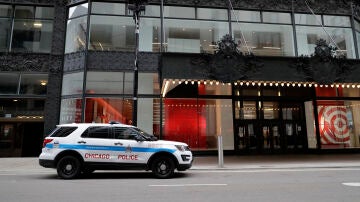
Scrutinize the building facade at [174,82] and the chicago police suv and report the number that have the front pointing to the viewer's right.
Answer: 1

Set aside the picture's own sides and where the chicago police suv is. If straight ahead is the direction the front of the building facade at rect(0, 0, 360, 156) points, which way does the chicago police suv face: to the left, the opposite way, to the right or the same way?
to the left

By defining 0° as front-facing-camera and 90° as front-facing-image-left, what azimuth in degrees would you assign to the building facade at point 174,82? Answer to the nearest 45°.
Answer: approximately 0°

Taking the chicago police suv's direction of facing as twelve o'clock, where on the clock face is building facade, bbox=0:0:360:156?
The building facade is roughly at 10 o'clock from the chicago police suv.

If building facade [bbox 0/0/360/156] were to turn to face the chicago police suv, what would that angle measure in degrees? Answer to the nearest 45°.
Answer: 0° — it already faces it

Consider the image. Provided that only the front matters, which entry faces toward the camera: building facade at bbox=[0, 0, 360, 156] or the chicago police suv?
the building facade

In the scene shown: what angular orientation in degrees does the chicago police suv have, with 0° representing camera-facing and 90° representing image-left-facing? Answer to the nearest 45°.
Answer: approximately 270°
